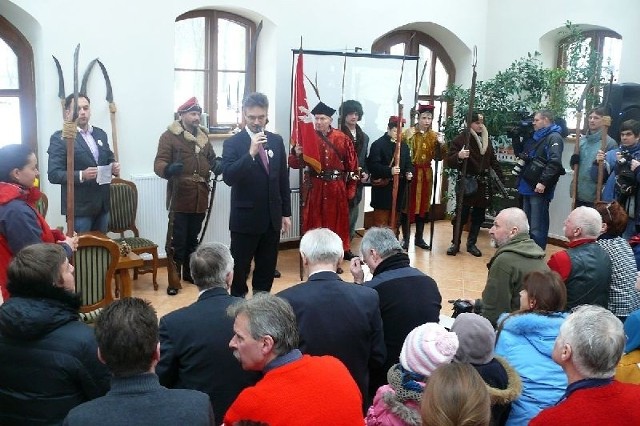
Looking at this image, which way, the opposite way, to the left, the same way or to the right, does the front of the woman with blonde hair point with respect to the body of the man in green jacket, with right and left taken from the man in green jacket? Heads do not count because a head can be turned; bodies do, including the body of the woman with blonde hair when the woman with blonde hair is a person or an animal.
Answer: to the right

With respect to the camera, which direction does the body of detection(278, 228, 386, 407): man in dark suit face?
away from the camera

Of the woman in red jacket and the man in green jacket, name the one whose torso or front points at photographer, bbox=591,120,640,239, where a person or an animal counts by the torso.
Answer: the woman in red jacket

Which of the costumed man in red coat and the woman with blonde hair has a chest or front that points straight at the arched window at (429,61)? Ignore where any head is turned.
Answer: the woman with blonde hair

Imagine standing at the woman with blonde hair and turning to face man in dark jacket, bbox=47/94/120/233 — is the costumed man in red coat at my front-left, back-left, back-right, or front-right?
front-right

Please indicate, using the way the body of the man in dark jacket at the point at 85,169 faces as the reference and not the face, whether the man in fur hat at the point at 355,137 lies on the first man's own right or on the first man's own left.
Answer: on the first man's own left

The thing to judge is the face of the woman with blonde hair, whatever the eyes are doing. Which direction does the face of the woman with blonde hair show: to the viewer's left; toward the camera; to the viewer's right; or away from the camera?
away from the camera

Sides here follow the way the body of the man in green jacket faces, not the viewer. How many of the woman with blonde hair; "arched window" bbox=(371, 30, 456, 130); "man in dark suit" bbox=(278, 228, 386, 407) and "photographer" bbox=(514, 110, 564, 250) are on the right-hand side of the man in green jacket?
2

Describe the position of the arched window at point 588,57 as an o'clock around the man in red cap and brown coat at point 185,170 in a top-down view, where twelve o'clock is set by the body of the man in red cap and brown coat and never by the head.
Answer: The arched window is roughly at 10 o'clock from the man in red cap and brown coat.

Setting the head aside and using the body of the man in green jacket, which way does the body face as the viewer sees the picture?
to the viewer's left

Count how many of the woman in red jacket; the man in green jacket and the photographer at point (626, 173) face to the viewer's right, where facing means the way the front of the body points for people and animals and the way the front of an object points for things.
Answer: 1

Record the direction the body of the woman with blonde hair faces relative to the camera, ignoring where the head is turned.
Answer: away from the camera

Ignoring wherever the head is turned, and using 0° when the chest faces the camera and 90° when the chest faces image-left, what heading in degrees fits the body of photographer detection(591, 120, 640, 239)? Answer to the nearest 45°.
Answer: approximately 45°

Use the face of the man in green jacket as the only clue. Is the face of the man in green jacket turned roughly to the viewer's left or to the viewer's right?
to the viewer's left

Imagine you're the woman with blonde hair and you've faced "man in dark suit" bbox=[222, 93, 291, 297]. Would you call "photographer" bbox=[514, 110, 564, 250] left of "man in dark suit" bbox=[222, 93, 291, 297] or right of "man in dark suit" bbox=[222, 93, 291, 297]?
right

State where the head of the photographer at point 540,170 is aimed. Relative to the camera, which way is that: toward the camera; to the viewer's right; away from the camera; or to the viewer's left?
to the viewer's left

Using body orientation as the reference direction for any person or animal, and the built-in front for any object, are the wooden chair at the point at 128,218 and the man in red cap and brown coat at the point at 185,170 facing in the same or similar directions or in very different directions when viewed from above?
same or similar directions
